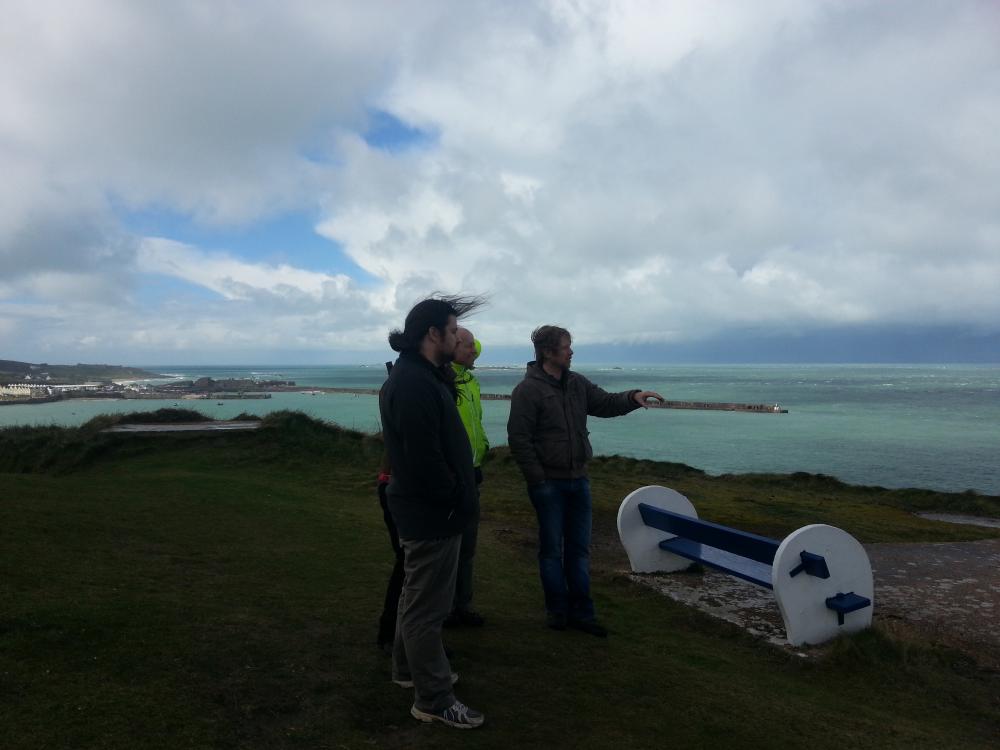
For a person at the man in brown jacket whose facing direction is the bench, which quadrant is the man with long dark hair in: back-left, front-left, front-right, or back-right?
back-right

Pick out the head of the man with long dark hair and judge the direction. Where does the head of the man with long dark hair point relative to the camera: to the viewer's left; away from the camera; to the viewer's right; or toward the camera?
to the viewer's right

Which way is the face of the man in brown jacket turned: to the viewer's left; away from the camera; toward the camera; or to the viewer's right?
to the viewer's right

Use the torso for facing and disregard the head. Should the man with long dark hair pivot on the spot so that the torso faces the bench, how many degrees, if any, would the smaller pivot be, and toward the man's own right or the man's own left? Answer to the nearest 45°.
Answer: approximately 45° to the man's own left

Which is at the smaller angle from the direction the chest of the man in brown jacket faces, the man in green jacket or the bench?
the bench

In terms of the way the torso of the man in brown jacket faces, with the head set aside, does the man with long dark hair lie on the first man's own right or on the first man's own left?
on the first man's own right
